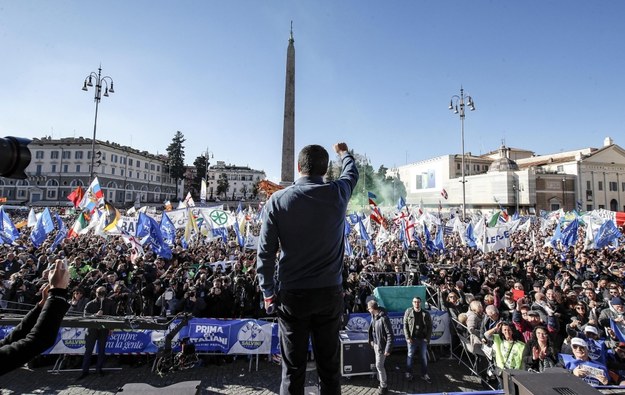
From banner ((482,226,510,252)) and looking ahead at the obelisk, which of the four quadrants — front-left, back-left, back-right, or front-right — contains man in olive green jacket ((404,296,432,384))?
back-left

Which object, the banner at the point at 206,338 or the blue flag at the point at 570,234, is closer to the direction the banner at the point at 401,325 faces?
the banner

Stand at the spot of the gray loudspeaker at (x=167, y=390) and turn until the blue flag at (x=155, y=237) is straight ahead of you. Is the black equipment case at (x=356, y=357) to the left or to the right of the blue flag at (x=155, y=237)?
right

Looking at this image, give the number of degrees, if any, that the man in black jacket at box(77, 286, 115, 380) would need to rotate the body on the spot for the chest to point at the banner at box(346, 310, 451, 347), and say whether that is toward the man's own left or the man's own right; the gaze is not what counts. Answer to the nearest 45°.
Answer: approximately 90° to the man's own left

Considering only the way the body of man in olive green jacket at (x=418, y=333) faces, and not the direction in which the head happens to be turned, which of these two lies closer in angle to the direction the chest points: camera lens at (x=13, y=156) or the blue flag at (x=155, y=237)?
the camera lens

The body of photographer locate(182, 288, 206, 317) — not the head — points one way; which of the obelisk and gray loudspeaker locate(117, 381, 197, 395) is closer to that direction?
the gray loudspeaker

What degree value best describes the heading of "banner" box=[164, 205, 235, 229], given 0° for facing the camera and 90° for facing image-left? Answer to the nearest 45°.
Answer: approximately 0°

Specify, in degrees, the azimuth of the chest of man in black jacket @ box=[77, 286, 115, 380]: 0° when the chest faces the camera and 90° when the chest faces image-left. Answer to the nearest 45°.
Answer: approximately 0°

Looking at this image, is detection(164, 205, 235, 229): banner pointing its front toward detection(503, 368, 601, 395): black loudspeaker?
yes
